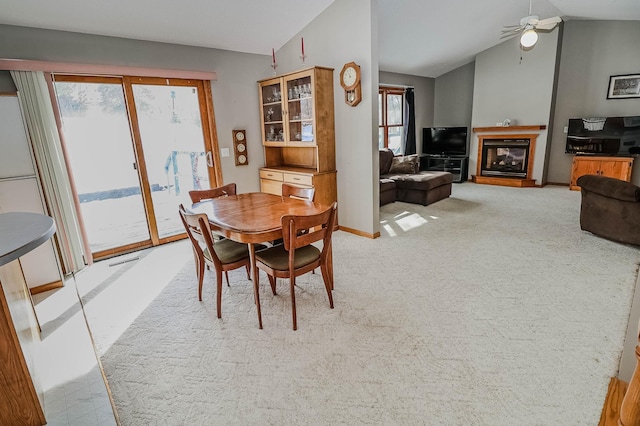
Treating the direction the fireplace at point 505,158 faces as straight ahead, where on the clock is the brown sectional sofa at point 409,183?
The brown sectional sofa is roughly at 1 o'clock from the fireplace.

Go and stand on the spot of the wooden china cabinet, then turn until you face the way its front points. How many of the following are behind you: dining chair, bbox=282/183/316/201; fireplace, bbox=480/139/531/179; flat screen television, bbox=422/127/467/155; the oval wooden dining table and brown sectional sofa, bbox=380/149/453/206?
3

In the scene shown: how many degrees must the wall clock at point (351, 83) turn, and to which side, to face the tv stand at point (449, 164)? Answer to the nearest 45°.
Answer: approximately 180°

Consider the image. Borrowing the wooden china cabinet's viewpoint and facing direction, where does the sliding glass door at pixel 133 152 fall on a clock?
The sliding glass door is roughly at 1 o'clock from the wooden china cabinet.

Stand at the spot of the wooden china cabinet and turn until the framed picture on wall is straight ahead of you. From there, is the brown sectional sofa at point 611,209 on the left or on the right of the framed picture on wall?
right

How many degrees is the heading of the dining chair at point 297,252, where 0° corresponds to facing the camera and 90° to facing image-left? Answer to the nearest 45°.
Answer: approximately 135°

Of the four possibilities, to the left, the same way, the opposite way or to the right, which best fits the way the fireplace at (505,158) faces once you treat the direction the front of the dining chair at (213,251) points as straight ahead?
the opposite way

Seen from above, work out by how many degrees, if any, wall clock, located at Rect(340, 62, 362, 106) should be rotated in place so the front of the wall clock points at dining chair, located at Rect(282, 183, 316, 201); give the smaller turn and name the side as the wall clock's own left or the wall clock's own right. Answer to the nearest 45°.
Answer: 0° — it already faces it
